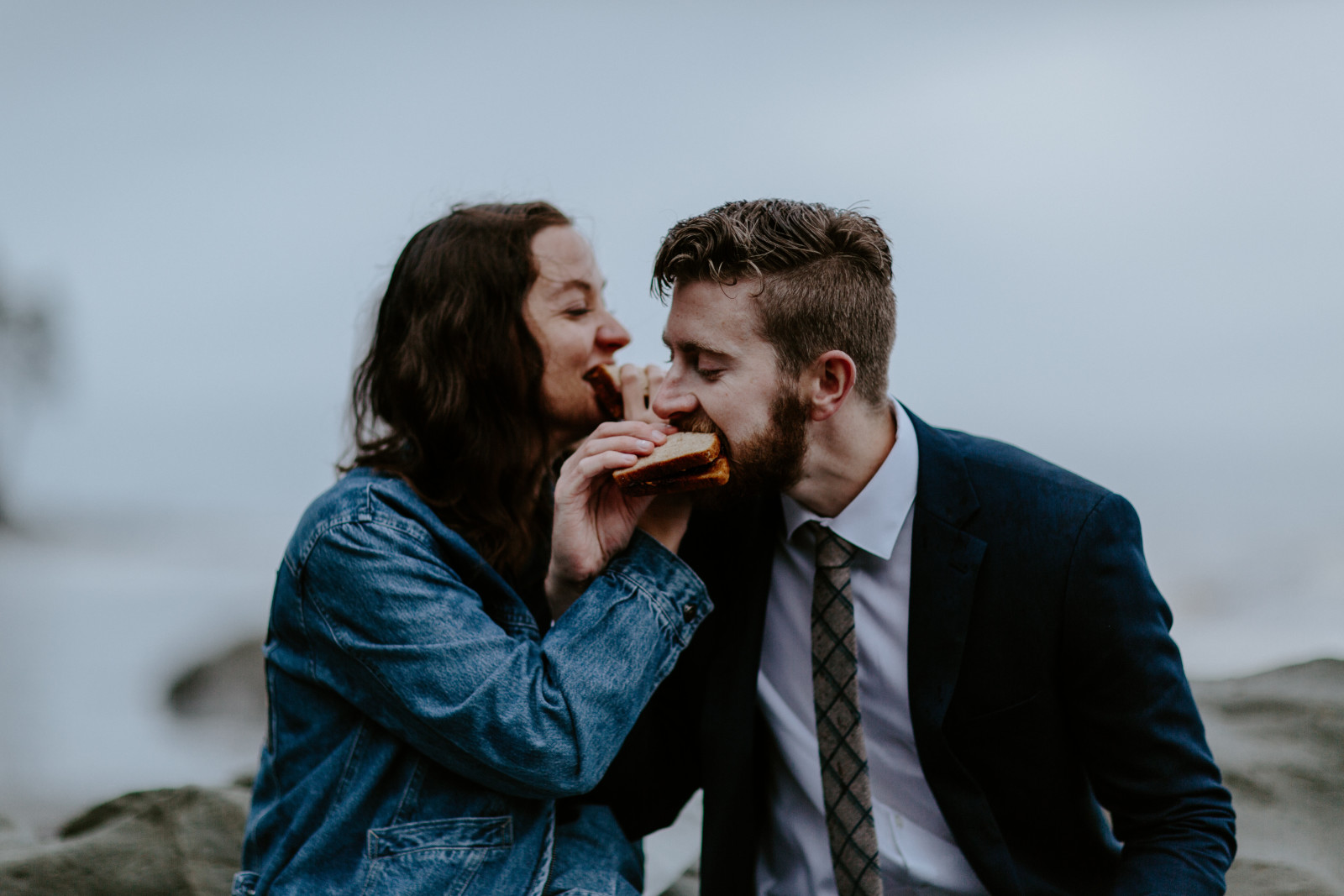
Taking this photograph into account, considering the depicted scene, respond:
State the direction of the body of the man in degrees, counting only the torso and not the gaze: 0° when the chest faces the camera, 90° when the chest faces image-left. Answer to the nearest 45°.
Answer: approximately 45°

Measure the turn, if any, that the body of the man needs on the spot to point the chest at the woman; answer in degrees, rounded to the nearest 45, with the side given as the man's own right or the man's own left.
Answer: approximately 45° to the man's own right

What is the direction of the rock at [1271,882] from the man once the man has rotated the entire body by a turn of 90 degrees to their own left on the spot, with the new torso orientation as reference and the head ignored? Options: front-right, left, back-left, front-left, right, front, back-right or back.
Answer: left

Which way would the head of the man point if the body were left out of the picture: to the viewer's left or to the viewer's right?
to the viewer's left

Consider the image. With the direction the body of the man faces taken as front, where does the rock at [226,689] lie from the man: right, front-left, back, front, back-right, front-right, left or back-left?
right

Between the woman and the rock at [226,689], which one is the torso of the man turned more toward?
the woman

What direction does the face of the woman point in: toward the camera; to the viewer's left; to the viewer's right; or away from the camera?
to the viewer's right

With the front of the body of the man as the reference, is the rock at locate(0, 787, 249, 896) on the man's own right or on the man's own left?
on the man's own right
